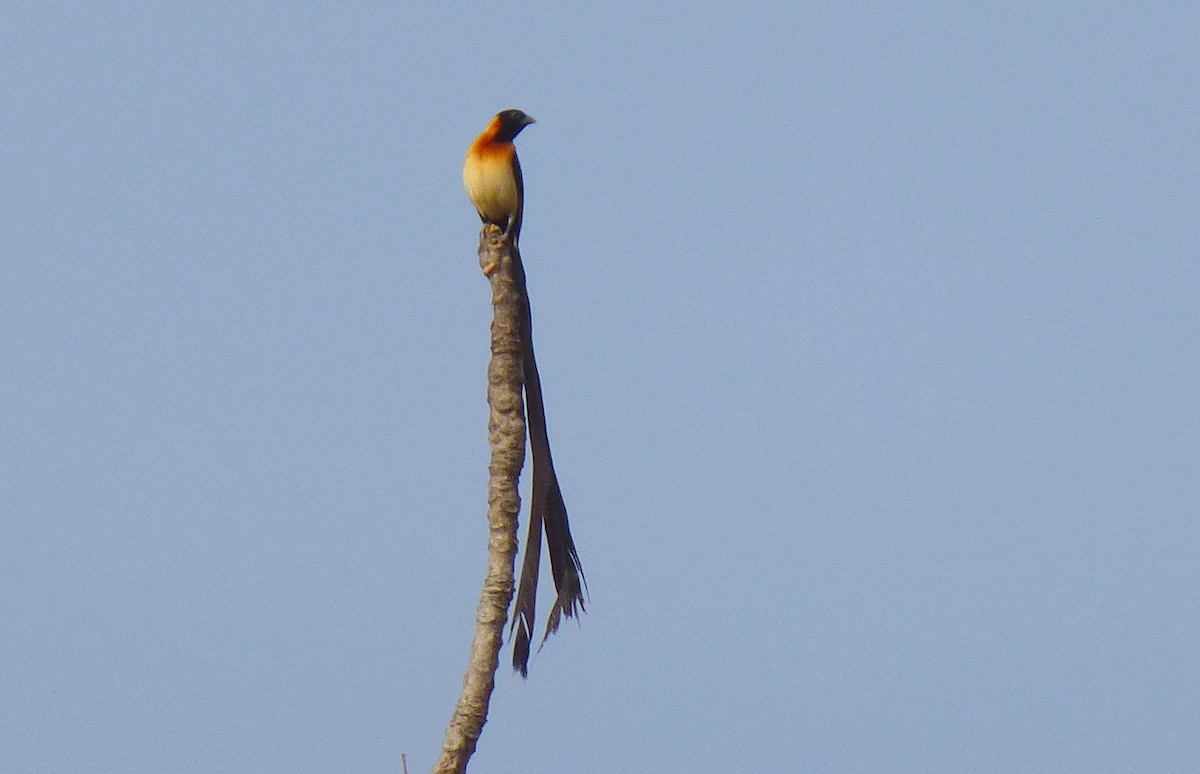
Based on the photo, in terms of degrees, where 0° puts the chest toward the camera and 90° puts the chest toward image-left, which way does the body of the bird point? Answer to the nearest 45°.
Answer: approximately 45°
